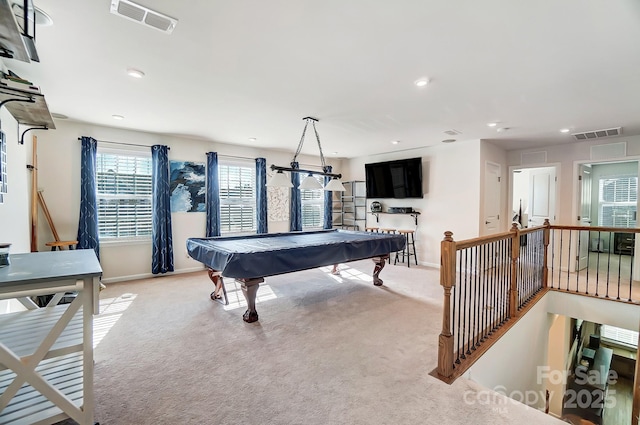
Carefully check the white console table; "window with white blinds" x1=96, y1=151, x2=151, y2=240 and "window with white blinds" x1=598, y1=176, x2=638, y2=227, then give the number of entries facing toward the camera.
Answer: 2

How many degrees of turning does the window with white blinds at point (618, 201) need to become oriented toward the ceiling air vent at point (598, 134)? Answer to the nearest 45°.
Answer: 0° — it already faces it

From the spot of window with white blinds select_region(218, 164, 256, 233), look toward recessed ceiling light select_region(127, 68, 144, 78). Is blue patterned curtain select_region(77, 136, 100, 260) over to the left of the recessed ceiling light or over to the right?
right

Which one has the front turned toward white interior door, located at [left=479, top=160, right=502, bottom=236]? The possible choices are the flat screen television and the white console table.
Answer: the white console table

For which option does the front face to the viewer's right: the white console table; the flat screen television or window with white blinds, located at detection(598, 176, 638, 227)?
the white console table

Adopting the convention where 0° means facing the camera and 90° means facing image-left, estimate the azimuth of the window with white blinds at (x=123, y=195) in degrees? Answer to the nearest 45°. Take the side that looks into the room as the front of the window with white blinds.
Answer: approximately 0°

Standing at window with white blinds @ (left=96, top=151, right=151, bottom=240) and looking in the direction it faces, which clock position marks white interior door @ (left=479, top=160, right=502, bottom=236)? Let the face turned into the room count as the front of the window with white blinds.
The white interior door is roughly at 10 o'clock from the window with white blinds.

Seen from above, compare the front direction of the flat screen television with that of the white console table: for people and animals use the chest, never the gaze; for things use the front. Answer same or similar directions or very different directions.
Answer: very different directions

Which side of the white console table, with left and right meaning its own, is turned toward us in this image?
right
